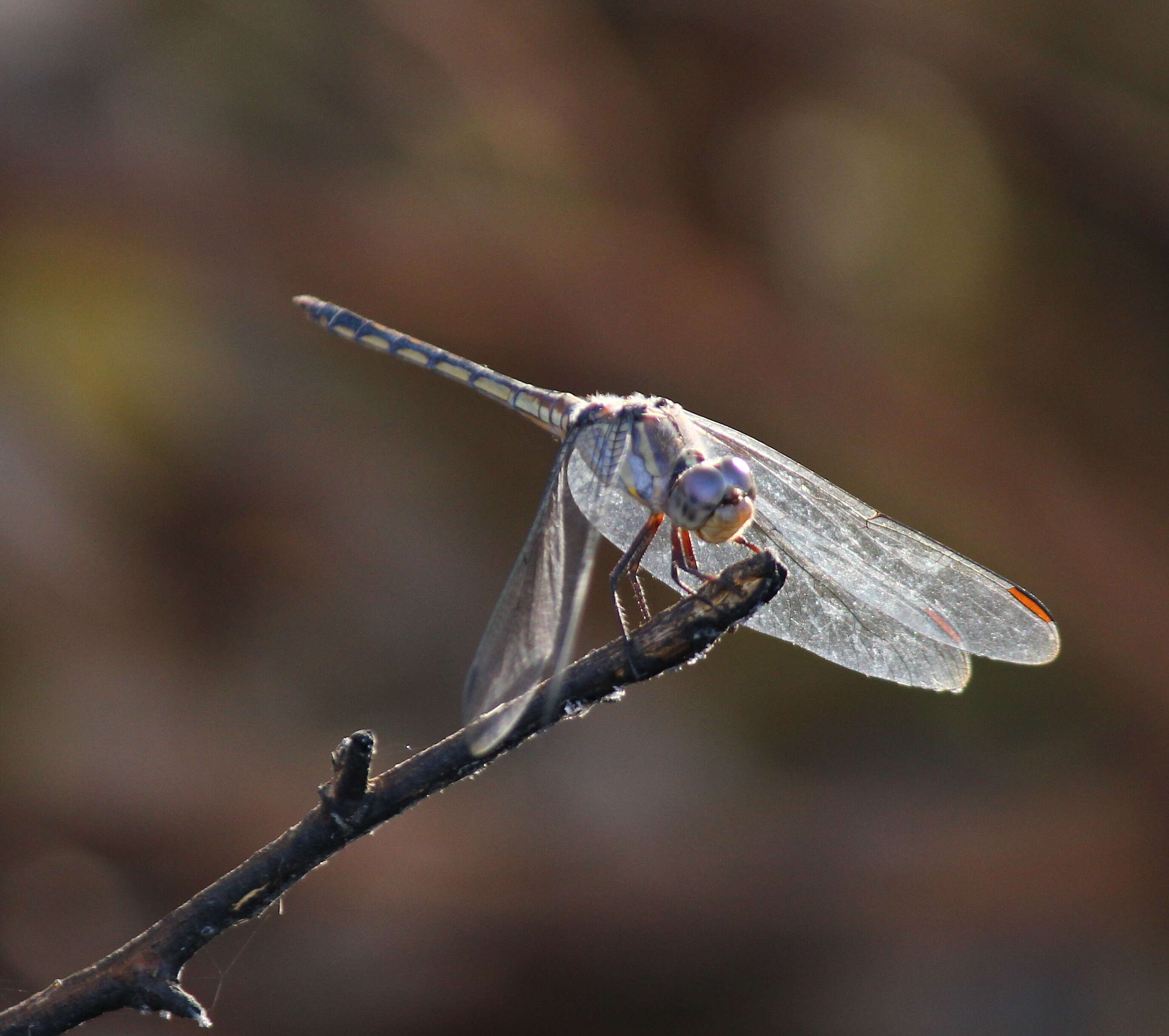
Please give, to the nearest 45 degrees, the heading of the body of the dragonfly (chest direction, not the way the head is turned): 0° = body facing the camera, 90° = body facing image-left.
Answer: approximately 315°
